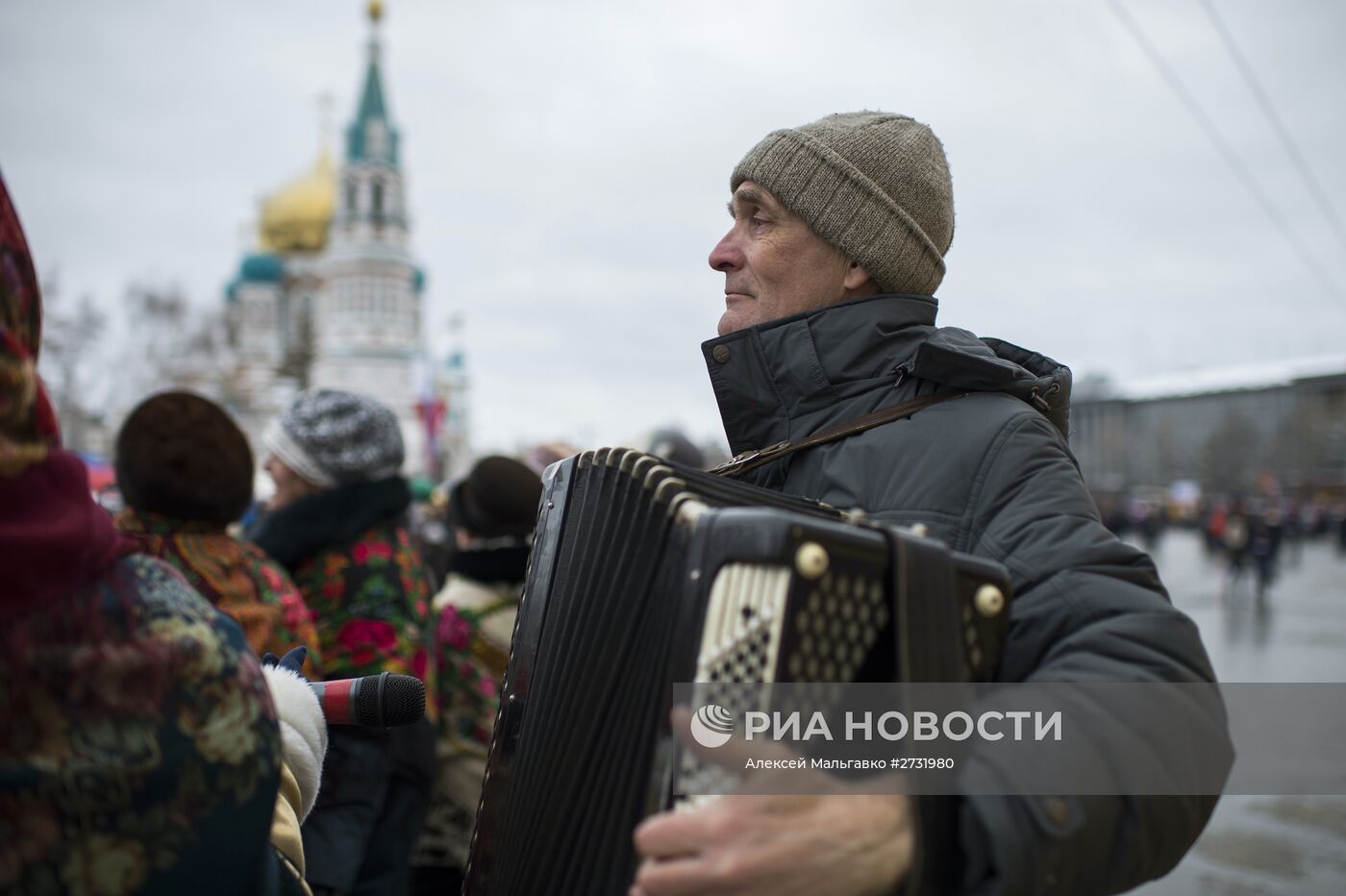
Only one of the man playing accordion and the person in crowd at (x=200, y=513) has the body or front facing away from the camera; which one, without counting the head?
the person in crowd

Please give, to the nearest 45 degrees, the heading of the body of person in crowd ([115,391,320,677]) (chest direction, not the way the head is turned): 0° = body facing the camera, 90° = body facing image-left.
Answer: approximately 180°

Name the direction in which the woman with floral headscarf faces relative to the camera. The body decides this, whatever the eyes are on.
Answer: away from the camera

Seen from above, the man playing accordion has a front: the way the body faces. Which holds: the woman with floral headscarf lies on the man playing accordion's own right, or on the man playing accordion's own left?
on the man playing accordion's own left

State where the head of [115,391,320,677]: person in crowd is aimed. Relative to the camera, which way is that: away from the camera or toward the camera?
away from the camera

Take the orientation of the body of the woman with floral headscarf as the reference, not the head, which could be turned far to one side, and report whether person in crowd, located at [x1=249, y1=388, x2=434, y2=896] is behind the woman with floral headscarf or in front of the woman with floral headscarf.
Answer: in front

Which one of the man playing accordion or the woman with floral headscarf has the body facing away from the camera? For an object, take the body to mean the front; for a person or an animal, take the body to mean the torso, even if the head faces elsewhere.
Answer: the woman with floral headscarf

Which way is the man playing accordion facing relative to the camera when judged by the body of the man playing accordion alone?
to the viewer's left

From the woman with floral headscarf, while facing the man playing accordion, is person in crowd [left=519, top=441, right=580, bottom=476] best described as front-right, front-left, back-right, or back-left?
front-left

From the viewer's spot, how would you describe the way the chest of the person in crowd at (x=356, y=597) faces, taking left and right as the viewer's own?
facing away from the viewer and to the left of the viewer

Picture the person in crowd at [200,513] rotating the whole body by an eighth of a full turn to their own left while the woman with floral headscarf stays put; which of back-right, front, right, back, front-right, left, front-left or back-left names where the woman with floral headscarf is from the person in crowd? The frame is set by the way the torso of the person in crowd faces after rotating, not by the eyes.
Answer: back-left

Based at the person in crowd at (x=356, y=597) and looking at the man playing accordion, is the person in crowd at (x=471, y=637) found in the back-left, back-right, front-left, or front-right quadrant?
back-left

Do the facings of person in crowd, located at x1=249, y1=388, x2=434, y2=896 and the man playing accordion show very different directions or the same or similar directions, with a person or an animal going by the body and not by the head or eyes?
same or similar directions
